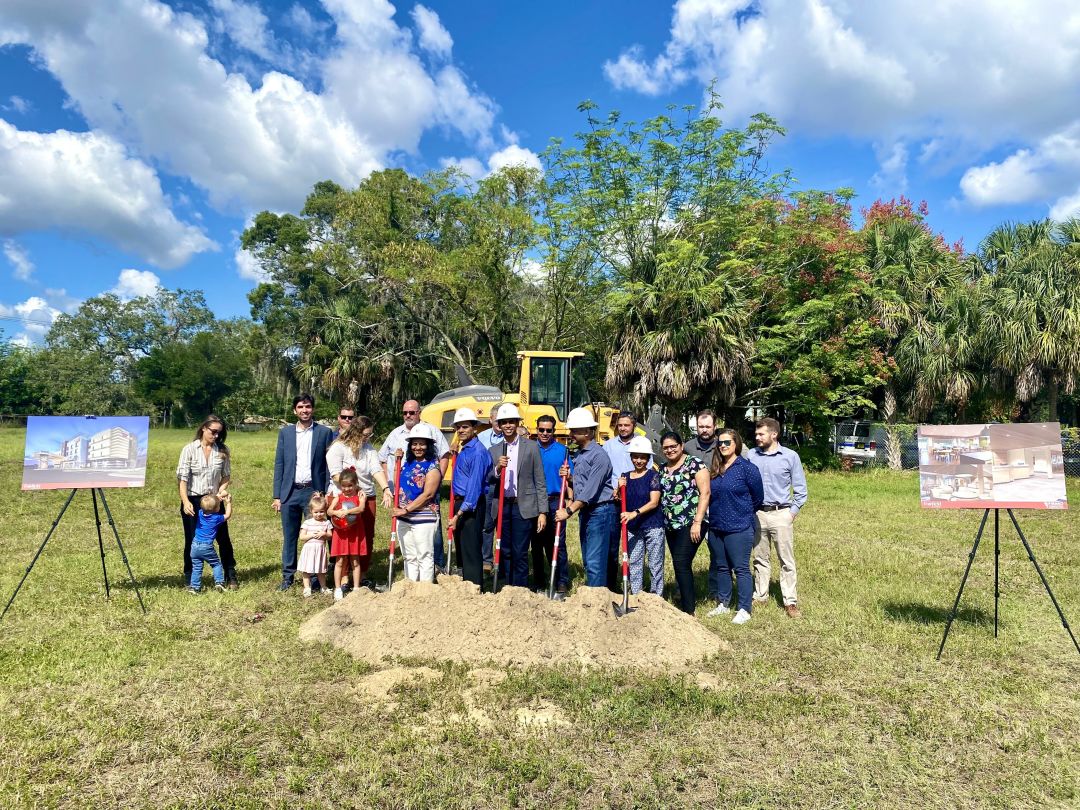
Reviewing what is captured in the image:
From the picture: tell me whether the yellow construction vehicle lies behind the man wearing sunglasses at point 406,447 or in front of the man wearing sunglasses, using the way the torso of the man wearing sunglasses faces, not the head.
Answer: behind

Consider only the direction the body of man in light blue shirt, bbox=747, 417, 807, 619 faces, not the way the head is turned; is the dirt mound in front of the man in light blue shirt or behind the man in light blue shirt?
in front

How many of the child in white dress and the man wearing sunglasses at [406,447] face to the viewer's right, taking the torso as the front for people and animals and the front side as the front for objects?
0

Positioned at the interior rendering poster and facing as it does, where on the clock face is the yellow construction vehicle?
The yellow construction vehicle is roughly at 4 o'clock from the interior rendering poster.

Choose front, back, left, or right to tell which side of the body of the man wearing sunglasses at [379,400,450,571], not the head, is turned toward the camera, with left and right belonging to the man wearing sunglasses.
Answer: front

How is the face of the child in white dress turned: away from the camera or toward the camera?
toward the camera

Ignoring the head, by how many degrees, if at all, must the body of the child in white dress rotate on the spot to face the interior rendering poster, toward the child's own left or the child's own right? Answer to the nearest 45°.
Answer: approximately 45° to the child's own left

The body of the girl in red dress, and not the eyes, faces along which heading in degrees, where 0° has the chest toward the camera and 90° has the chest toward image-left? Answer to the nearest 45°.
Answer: approximately 0°

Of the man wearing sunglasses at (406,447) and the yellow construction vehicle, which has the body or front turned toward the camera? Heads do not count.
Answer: the man wearing sunglasses
